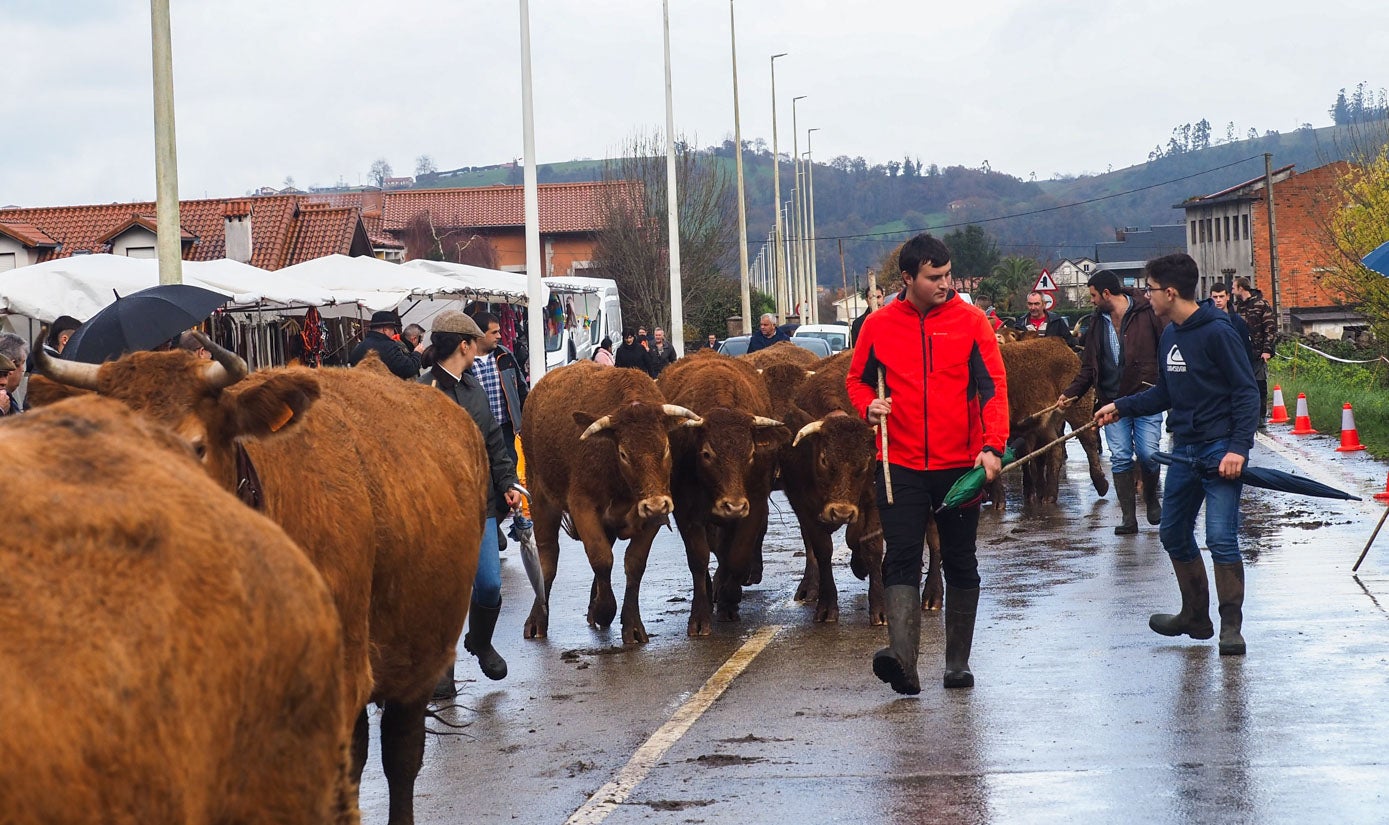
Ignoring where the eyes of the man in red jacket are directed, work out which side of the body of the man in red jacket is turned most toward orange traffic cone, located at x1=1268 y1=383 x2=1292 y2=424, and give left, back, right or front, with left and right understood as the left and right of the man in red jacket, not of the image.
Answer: back

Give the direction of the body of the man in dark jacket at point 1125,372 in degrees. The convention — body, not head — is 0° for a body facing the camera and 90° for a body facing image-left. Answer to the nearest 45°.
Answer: approximately 45°

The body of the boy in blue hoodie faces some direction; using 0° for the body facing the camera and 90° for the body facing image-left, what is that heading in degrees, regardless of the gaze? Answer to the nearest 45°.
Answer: approximately 45°

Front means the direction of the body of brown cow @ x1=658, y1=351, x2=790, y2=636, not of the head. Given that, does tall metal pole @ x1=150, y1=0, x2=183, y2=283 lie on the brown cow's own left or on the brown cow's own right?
on the brown cow's own right

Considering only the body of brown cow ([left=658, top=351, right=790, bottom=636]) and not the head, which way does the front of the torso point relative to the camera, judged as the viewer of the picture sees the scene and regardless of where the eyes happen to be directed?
toward the camera

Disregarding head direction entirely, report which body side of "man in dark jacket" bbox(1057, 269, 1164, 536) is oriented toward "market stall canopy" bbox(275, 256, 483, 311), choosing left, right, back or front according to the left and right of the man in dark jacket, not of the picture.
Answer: right

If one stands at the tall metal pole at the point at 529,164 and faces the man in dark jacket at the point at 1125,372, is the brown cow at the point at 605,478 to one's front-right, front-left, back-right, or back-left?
front-right

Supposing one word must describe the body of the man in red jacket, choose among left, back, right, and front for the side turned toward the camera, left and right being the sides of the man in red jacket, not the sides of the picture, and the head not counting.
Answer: front

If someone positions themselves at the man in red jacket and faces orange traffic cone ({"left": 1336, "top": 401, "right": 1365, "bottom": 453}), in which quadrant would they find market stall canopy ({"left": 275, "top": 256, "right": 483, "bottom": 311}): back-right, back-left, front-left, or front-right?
front-left

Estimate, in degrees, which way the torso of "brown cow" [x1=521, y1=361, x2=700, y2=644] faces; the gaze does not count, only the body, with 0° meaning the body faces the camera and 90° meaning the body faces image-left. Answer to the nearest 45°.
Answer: approximately 315°
